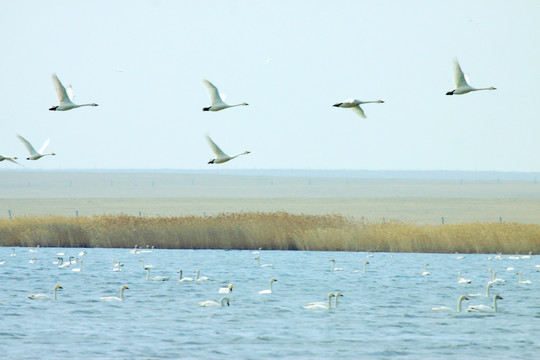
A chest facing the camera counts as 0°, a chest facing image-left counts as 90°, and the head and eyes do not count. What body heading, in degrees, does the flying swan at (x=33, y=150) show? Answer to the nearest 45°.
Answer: approximately 270°

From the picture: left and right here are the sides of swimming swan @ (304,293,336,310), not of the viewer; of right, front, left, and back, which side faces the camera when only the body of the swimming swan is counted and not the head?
right

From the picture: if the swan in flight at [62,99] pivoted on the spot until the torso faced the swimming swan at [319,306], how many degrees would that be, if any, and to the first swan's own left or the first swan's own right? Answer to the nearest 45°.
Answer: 0° — it already faces it

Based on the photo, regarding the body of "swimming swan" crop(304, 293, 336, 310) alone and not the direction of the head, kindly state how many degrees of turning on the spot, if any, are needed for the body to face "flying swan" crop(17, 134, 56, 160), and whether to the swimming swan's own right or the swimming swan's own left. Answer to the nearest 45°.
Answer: approximately 180°

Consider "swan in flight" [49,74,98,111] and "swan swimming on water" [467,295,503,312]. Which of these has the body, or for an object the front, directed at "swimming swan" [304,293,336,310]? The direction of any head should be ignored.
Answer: "swan in flight" [49,74,98,111]

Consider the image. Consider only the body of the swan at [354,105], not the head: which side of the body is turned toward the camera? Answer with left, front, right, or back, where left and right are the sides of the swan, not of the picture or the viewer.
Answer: right

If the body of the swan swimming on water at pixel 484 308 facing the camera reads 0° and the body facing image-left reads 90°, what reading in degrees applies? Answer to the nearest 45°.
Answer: approximately 270°

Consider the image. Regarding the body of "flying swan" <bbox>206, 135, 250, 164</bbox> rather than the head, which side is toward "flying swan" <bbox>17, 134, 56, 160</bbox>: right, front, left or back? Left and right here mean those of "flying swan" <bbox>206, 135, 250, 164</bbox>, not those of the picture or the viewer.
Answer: back

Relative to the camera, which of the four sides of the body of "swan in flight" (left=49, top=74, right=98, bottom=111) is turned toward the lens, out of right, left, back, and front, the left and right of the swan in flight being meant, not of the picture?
right

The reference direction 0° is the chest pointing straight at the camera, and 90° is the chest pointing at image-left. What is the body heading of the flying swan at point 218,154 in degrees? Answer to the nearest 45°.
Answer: approximately 270°

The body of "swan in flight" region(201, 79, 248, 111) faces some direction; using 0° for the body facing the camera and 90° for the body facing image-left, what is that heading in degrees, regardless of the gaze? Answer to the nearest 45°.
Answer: approximately 270°

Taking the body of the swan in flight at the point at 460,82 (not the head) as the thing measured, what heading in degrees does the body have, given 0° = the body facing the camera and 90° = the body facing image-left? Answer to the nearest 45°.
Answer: approximately 270°
